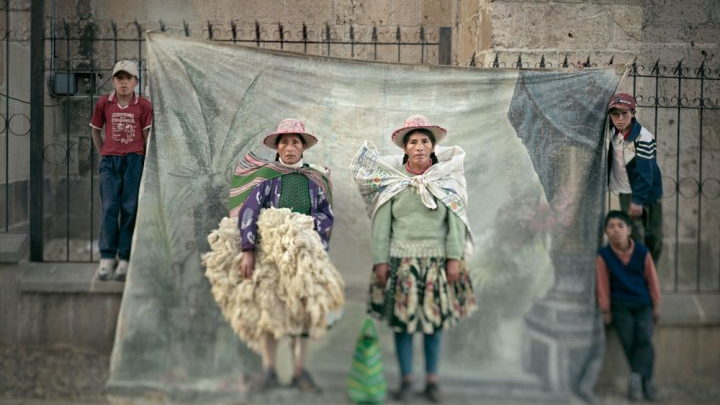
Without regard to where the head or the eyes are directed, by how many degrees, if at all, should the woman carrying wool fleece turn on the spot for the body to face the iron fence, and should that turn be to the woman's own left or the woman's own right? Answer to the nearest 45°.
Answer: approximately 180°

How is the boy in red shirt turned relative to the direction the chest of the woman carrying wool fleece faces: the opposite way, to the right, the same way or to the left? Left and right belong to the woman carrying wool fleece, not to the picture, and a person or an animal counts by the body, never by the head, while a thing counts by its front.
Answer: the same way

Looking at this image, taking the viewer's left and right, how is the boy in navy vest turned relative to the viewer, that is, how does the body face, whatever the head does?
facing the viewer

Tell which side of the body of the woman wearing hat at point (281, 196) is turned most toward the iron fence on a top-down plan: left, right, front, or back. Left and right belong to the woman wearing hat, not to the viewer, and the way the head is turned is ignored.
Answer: back

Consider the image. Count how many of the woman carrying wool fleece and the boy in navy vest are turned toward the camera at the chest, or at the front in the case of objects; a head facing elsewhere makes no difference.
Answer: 2

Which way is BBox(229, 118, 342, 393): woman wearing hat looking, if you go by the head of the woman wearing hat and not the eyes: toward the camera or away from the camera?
toward the camera

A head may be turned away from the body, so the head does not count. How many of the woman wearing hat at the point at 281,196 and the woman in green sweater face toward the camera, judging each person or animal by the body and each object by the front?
2

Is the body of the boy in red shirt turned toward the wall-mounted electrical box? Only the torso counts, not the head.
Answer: no

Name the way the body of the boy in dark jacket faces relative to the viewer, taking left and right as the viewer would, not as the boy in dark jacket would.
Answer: facing the viewer and to the left of the viewer

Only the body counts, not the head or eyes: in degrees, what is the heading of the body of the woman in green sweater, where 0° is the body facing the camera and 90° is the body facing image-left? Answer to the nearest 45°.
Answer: approximately 0°

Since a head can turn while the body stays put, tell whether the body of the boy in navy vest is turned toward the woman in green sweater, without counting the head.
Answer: no

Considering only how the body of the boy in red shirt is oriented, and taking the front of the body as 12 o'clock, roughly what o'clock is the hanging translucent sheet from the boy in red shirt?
The hanging translucent sheet is roughly at 10 o'clock from the boy in red shirt.

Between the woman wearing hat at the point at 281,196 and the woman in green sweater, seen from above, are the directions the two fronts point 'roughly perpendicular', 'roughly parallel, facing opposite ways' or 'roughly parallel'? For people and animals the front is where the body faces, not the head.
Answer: roughly parallel

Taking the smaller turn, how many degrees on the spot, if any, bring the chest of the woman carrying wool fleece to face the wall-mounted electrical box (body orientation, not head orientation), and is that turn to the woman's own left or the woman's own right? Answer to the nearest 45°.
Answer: approximately 135° to the woman's own right

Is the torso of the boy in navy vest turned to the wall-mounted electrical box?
no
